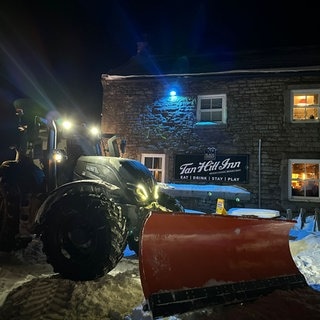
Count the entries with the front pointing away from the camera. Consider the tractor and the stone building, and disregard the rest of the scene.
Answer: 0

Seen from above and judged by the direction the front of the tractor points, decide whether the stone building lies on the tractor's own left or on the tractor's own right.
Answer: on the tractor's own left

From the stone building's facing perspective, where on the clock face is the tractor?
The tractor is roughly at 1 o'clock from the stone building.

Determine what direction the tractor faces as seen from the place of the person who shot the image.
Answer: facing the viewer and to the right of the viewer

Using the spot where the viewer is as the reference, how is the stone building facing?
facing the viewer

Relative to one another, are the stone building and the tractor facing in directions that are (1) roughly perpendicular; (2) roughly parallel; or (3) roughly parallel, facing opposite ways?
roughly perpendicular
